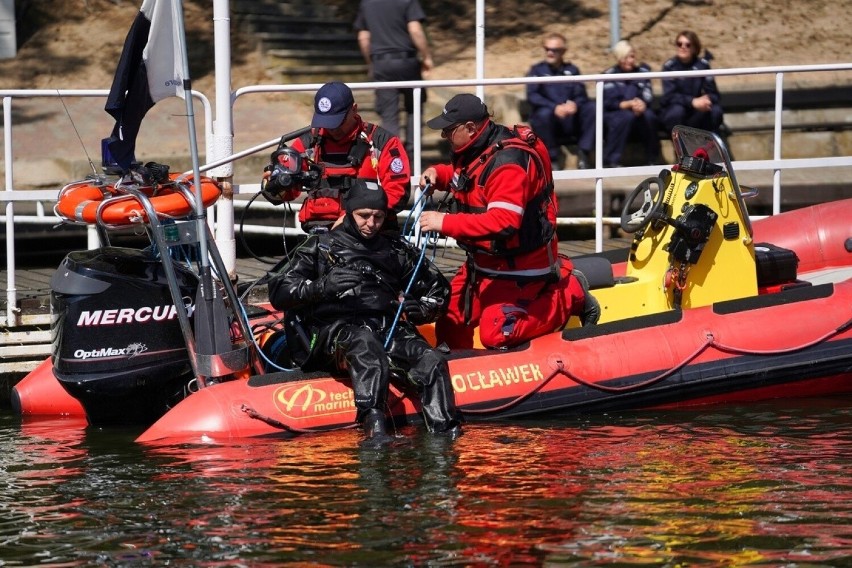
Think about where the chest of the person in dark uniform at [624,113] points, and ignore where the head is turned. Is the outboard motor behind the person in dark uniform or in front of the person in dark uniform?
in front

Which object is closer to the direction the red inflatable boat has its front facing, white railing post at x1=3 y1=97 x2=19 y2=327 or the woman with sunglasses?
the woman with sunglasses

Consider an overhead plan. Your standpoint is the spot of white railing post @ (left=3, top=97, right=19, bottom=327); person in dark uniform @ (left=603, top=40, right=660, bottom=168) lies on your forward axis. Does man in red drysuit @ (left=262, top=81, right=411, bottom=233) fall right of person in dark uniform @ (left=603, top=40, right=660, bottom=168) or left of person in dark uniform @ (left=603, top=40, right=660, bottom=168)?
right

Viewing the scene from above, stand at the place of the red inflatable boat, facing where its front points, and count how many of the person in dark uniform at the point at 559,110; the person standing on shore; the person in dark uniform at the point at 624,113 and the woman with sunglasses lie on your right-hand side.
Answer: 0

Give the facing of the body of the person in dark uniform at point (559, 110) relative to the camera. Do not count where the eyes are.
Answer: toward the camera

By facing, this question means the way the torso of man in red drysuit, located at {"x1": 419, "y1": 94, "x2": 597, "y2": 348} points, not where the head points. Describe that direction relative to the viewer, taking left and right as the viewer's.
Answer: facing to the left of the viewer

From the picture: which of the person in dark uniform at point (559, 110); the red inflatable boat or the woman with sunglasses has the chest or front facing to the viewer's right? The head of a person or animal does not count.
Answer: the red inflatable boat

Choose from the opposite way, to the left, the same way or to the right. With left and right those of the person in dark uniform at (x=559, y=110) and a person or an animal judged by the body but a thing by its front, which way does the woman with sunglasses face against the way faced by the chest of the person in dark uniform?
the same way

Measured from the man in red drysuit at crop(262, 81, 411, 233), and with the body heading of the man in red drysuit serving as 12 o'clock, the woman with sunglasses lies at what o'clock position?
The woman with sunglasses is roughly at 6 o'clock from the man in red drysuit.

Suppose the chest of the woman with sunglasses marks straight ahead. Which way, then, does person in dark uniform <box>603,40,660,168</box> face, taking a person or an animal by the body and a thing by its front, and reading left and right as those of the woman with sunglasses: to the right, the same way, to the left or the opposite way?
the same way

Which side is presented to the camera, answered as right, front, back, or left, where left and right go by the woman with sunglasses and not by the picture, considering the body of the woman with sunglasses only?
front

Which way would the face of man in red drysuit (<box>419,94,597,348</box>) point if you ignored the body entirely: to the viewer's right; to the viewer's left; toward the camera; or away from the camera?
to the viewer's left

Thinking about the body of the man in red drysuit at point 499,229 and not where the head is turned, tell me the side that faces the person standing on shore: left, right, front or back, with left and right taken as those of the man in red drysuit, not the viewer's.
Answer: right

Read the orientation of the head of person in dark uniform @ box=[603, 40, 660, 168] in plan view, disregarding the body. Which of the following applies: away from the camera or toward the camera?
toward the camera

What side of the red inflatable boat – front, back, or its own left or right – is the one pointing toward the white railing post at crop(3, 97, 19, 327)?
back

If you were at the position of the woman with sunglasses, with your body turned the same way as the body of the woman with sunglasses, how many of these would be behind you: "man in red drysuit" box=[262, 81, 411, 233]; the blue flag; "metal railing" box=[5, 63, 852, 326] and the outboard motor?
0

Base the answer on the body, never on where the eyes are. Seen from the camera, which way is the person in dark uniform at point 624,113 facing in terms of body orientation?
toward the camera

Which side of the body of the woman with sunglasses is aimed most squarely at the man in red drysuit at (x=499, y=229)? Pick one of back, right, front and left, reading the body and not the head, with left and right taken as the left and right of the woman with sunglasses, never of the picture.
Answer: front

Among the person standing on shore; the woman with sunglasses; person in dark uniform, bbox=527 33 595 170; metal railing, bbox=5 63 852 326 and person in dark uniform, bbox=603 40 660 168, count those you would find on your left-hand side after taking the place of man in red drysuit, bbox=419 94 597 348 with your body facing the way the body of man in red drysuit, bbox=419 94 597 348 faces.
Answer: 0

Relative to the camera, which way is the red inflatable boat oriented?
to the viewer's right

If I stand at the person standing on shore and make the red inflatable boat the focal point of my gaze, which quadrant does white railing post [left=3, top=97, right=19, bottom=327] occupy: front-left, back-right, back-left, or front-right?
front-right

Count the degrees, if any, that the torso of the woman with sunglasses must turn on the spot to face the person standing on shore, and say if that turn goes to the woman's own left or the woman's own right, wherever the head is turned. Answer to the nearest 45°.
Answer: approximately 90° to the woman's own right
